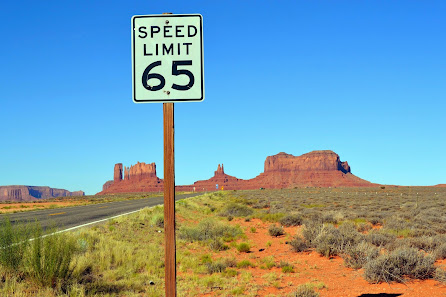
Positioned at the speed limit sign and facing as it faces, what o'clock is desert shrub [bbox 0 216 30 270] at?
The desert shrub is roughly at 5 o'clock from the speed limit sign.

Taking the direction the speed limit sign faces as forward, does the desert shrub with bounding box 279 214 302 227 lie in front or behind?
behind

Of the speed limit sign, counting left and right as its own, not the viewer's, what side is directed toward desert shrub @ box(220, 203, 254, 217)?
back

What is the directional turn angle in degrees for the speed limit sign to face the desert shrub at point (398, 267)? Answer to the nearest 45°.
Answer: approximately 135° to its left

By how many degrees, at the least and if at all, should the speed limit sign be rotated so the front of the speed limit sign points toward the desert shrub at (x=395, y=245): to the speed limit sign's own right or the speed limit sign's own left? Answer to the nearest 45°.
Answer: approximately 135° to the speed limit sign's own left

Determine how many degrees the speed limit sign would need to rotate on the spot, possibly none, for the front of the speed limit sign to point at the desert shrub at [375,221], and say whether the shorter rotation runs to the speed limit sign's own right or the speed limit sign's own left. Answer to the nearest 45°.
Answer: approximately 135° to the speed limit sign's own left

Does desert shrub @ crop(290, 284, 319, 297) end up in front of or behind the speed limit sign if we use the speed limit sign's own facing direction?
behind

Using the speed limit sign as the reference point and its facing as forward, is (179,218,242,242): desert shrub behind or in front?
behind

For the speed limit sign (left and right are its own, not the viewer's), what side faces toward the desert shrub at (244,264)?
back

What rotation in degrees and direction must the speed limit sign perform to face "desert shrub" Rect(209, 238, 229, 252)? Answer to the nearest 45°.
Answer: approximately 180°

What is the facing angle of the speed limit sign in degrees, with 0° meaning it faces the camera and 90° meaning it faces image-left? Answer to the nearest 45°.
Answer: approximately 0°

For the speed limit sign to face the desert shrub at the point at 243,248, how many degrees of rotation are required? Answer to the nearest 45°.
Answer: approximately 180°

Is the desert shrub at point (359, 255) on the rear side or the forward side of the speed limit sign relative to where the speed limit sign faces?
on the rear side
